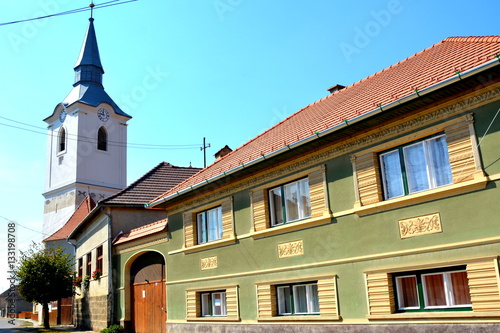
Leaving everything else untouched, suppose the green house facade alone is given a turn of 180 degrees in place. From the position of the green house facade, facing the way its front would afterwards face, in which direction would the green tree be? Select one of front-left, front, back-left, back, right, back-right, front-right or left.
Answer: left

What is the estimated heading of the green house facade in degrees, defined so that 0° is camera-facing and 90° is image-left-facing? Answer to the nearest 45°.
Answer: approximately 45°
